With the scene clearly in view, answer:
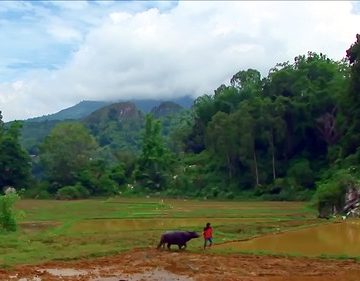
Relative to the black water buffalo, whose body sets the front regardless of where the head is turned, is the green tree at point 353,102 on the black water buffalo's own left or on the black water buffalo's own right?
on the black water buffalo's own left

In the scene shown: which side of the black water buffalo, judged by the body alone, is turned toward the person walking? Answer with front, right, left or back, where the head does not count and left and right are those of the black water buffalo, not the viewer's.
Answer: front

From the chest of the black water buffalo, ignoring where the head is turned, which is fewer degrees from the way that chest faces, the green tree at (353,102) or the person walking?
the person walking

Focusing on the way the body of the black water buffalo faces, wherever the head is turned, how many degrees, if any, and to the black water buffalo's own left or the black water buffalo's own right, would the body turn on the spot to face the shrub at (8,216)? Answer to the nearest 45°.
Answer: approximately 135° to the black water buffalo's own left

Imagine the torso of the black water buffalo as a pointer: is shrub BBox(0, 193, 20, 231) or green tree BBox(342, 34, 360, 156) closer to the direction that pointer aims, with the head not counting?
the green tree

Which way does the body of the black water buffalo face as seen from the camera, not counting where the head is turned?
to the viewer's right
